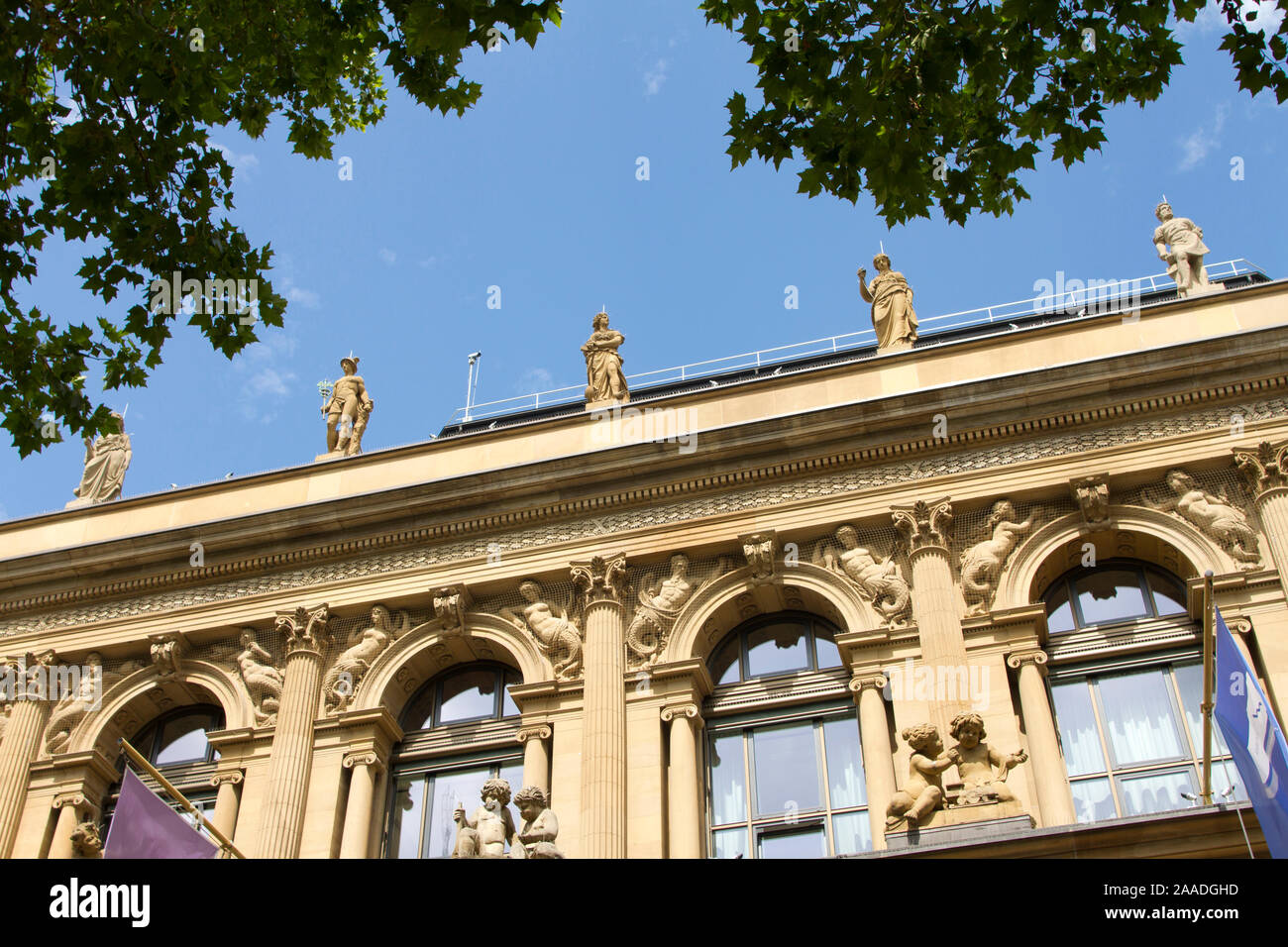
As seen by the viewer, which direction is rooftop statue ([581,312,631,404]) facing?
toward the camera

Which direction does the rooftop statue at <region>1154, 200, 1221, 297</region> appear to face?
toward the camera

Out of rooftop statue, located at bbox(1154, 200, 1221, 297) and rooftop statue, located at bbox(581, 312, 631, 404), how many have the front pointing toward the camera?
2

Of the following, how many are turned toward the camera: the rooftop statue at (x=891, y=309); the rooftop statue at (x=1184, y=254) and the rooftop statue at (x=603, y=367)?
3

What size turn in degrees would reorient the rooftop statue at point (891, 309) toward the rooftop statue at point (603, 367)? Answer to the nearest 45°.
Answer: approximately 90° to its right

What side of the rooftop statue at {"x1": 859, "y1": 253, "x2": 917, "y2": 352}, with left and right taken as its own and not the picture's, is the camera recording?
front

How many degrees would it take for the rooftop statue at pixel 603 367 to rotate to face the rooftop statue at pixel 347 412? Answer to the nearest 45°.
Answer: approximately 90° to its right

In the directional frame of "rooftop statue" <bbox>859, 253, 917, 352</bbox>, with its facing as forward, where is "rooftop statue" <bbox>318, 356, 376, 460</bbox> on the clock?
"rooftop statue" <bbox>318, 356, 376, 460</bbox> is roughly at 3 o'clock from "rooftop statue" <bbox>859, 253, 917, 352</bbox>.

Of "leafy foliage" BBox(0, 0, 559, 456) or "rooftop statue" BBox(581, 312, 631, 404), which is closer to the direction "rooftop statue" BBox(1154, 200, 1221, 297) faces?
the leafy foliage

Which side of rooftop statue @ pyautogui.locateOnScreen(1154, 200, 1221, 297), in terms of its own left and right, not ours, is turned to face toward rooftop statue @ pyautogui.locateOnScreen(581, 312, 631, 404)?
right

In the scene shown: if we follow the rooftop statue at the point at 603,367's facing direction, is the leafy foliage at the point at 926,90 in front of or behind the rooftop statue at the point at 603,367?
in front

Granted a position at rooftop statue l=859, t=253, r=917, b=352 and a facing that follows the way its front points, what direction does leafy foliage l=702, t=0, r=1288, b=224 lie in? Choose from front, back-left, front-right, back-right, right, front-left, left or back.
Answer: front
